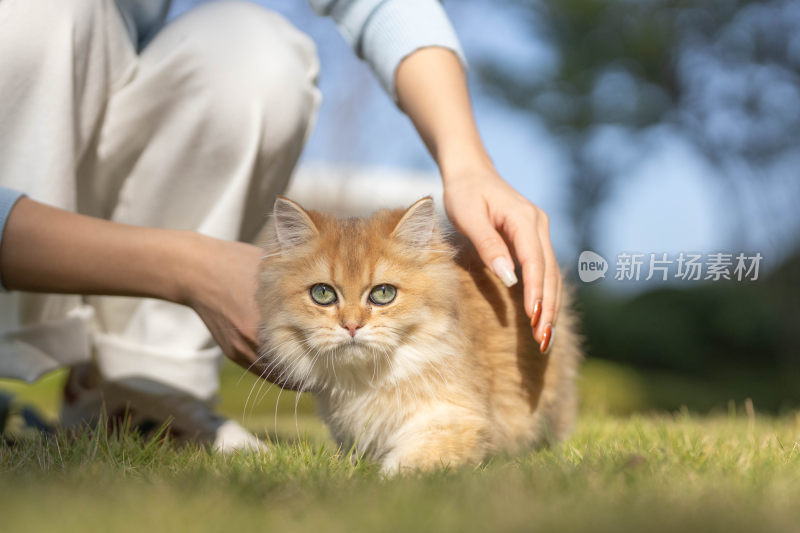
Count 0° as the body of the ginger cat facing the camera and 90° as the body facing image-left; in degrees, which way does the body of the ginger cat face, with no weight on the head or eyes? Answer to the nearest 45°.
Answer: approximately 45°
